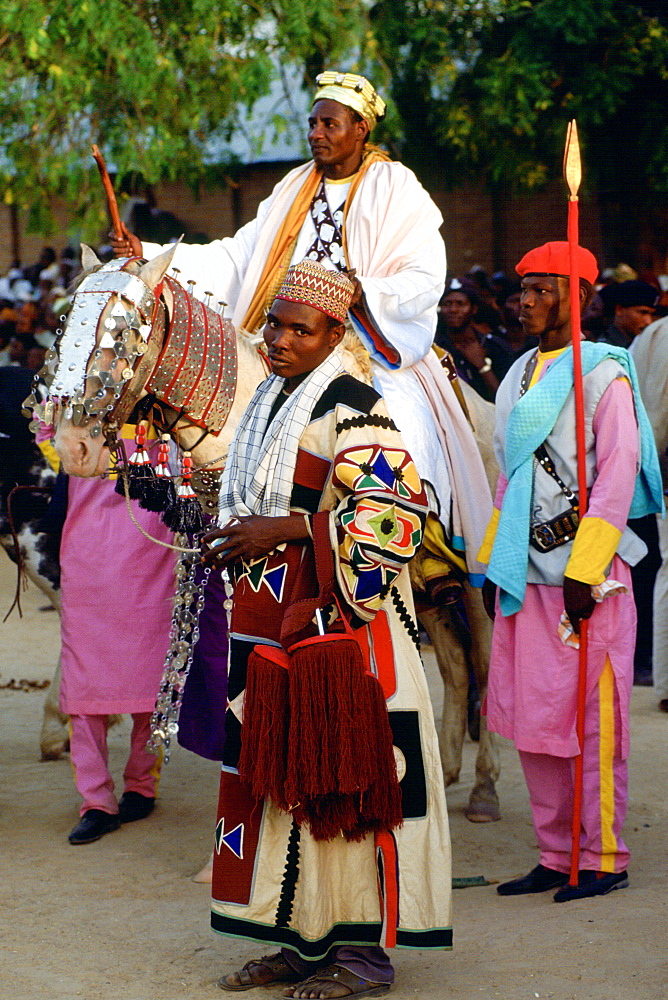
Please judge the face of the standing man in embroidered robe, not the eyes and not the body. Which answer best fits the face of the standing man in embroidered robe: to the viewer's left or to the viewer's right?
to the viewer's left

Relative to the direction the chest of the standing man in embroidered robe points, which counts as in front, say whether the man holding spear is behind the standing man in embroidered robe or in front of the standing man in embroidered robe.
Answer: behind

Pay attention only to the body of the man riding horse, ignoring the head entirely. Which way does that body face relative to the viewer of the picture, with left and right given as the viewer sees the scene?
facing the viewer and to the left of the viewer

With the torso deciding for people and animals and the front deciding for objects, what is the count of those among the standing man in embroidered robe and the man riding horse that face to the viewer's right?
0

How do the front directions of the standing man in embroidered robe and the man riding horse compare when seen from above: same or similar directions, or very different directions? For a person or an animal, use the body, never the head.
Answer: same or similar directions
